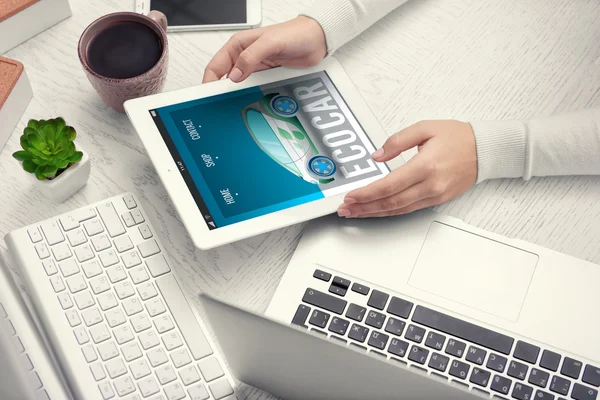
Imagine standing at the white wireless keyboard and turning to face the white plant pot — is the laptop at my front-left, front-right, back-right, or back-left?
back-right

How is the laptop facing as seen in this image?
away from the camera

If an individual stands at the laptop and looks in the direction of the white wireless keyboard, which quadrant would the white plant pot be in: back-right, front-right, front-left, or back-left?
front-right

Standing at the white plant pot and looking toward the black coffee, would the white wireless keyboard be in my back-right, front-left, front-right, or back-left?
back-right

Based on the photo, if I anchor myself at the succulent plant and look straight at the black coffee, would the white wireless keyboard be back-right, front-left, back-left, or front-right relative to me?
back-right
